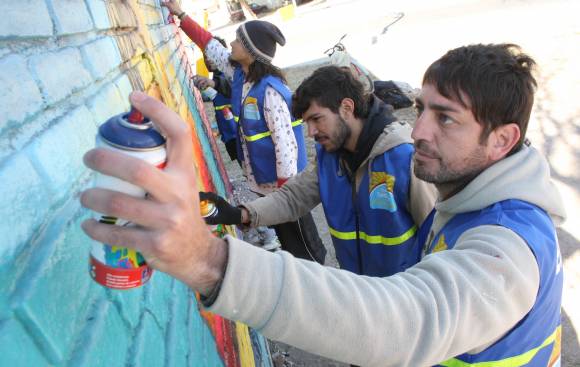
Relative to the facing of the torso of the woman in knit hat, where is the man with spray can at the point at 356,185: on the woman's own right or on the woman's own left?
on the woman's own left

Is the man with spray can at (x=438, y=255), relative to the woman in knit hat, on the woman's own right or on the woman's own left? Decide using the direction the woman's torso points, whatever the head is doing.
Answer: on the woman's own left

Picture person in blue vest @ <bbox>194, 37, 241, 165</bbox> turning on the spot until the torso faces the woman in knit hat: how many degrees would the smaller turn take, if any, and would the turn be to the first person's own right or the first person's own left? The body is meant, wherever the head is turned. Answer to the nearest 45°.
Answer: approximately 90° to the first person's own left

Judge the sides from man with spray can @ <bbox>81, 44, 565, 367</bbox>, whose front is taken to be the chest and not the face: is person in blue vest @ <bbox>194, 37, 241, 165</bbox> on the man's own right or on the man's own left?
on the man's own right

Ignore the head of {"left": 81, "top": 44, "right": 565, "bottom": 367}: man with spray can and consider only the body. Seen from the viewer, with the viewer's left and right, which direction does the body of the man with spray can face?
facing to the left of the viewer

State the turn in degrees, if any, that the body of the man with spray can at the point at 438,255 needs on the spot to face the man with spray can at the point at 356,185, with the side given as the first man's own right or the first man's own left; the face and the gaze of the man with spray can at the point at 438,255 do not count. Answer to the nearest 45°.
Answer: approximately 90° to the first man's own right

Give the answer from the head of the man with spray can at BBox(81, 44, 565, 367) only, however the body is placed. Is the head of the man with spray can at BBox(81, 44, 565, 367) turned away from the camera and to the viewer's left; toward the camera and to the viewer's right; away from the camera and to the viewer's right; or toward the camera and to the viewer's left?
toward the camera and to the viewer's left

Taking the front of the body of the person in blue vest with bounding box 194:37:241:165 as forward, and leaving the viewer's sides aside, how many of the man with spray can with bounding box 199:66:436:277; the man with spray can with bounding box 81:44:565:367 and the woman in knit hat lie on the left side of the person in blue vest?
3

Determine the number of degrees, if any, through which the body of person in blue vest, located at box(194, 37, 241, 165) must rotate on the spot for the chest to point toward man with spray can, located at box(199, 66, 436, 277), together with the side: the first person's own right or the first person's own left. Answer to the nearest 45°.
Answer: approximately 90° to the first person's own left

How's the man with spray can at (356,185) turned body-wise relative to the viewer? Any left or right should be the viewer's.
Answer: facing the viewer and to the left of the viewer

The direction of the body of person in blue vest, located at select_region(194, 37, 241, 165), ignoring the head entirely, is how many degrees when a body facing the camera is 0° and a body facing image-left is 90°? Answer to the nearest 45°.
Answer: approximately 90°

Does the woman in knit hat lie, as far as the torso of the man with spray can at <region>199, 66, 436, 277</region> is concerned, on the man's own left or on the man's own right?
on the man's own right
